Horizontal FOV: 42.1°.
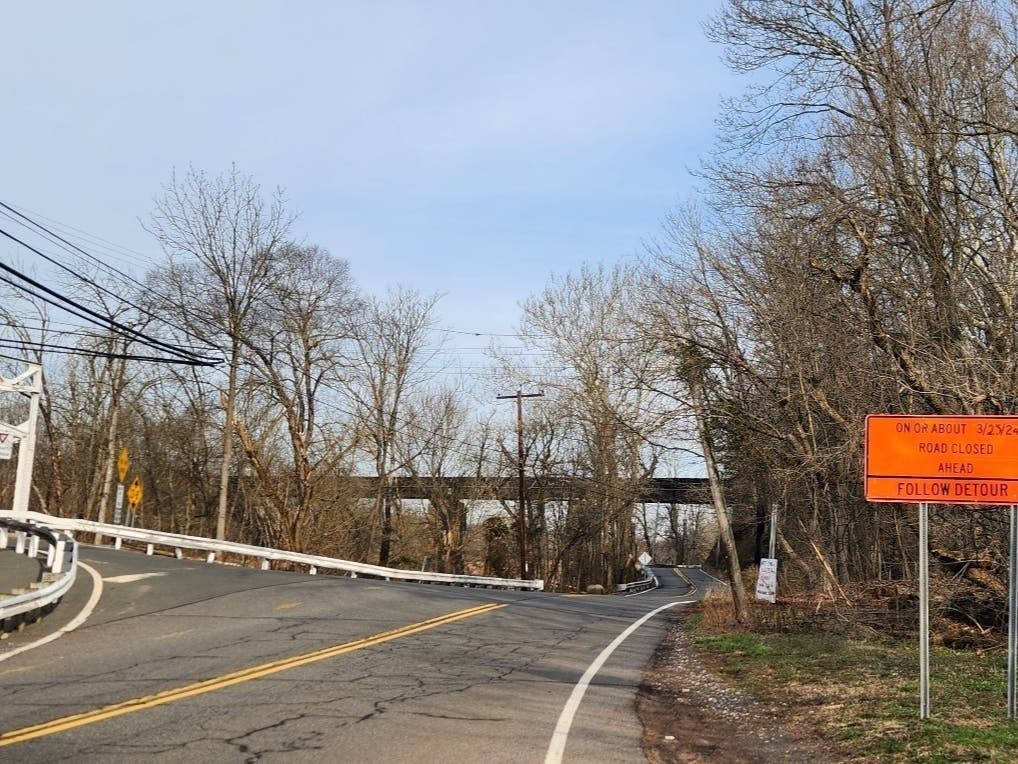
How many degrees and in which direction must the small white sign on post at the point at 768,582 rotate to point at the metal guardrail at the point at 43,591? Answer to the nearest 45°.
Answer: approximately 45° to its right

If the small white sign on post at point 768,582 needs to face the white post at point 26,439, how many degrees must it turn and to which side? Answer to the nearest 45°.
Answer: approximately 90° to its right

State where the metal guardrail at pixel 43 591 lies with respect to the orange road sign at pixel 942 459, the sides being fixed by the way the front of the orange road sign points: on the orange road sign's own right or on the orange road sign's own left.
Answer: on the orange road sign's own right

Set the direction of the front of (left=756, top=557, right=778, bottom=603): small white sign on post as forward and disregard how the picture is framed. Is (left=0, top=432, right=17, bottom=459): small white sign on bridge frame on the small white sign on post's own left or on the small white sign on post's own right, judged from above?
on the small white sign on post's own right

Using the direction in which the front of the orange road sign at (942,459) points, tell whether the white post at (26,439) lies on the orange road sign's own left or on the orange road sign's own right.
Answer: on the orange road sign's own right

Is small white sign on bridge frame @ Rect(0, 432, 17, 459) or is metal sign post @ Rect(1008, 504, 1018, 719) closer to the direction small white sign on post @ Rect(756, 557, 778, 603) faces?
the metal sign post

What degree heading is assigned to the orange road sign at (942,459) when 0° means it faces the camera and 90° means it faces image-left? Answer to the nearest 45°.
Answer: approximately 0°

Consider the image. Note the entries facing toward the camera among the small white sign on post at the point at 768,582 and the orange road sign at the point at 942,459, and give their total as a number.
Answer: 2
